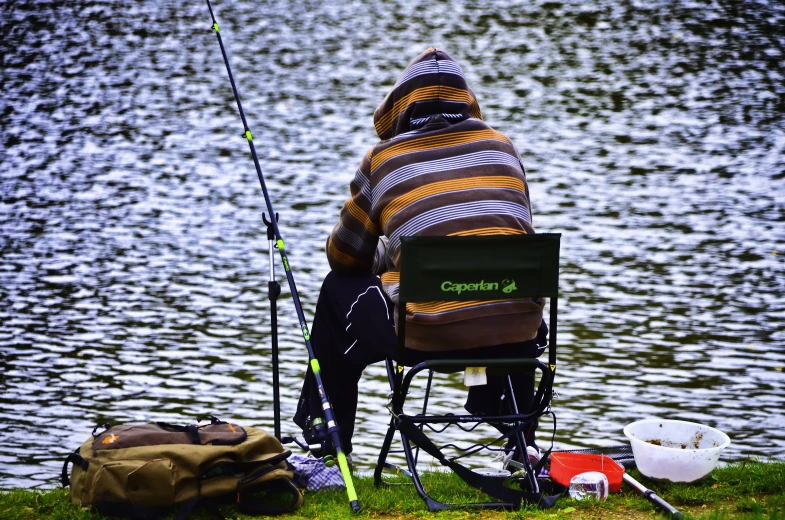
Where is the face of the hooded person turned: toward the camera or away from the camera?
away from the camera

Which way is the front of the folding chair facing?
away from the camera

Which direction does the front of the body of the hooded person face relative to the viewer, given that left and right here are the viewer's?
facing away from the viewer and to the left of the viewer

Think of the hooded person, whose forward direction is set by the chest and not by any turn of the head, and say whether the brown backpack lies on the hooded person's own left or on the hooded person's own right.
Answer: on the hooded person's own left

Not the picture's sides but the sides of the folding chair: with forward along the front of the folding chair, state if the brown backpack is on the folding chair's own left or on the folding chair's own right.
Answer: on the folding chair's own left

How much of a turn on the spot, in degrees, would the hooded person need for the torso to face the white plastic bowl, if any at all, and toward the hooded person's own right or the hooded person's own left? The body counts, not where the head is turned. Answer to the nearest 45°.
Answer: approximately 135° to the hooded person's own right
